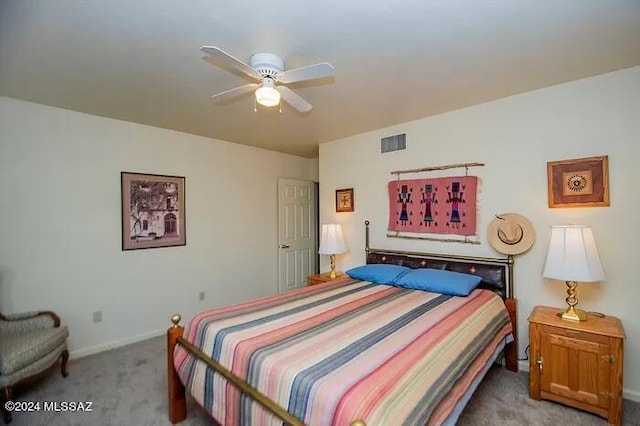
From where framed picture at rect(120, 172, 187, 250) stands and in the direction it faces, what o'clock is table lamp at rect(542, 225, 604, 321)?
The table lamp is roughly at 12 o'clock from the framed picture.

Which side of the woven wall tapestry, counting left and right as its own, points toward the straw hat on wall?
left

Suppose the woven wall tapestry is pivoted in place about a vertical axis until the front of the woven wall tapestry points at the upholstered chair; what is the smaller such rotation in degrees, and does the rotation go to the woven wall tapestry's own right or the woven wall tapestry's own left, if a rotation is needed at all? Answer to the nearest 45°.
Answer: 0° — it already faces it

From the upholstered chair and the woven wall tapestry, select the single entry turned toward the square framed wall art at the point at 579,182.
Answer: the upholstered chair

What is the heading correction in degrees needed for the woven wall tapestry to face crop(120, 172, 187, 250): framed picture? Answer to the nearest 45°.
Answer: approximately 45° to its right

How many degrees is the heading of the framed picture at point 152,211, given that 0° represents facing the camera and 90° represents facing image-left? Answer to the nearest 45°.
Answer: approximately 315°

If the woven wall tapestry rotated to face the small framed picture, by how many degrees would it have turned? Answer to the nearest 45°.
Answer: approximately 45° to its right

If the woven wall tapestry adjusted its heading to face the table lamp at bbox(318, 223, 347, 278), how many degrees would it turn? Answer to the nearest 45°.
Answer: approximately 45° to its right

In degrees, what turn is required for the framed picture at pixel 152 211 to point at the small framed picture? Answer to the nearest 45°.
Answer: approximately 45° to its left
